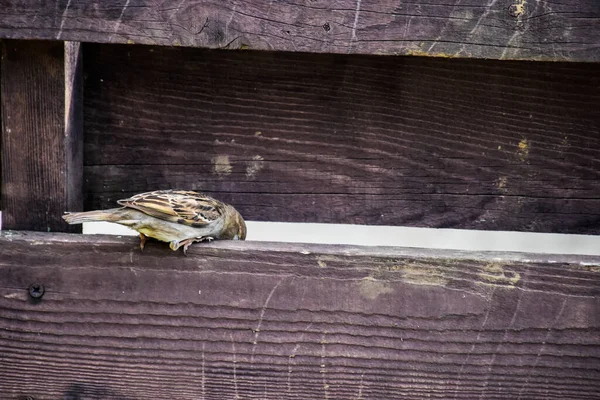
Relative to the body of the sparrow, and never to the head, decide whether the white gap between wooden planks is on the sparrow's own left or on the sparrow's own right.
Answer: on the sparrow's own left

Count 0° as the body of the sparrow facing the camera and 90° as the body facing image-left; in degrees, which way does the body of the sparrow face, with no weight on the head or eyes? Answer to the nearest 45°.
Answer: approximately 270°
